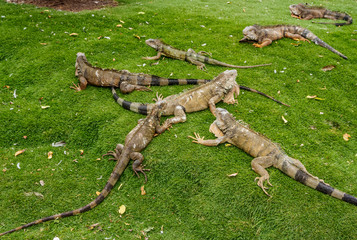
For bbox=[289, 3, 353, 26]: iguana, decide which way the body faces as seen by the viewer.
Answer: to the viewer's left

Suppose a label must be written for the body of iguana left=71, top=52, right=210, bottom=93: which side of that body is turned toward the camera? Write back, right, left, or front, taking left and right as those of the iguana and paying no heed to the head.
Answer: left

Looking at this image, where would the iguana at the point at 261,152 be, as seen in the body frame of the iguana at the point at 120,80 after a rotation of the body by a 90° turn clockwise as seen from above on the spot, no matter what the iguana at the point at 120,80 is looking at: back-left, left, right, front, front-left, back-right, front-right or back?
back-right

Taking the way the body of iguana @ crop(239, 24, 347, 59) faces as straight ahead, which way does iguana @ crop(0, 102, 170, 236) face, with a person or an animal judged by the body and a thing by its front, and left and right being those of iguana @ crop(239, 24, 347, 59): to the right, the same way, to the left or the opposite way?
to the right

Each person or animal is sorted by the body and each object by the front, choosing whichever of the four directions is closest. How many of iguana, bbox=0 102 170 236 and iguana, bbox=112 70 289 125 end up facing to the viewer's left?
0

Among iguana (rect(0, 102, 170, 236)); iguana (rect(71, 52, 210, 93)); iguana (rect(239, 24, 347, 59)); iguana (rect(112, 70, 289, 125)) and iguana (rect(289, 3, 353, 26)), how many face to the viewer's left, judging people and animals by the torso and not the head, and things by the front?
3

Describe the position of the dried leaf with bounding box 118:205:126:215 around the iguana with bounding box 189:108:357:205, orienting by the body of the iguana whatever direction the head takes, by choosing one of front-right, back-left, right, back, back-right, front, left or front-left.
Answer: left

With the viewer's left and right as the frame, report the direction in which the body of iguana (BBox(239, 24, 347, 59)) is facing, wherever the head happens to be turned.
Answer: facing to the left of the viewer

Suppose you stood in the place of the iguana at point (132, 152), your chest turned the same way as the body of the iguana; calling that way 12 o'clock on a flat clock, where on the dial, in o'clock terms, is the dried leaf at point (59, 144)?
The dried leaf is roughly at 9 o'clock from the iguana.

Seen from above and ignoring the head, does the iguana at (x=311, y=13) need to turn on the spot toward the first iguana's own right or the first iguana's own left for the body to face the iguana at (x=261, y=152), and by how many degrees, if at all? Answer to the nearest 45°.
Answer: approximately 90° to the first iguana's own left

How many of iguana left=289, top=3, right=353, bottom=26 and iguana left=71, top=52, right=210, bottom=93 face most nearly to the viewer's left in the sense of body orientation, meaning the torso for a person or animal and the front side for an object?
2

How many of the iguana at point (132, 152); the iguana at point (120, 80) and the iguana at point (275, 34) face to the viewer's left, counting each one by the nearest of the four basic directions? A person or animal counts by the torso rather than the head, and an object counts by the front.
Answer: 2

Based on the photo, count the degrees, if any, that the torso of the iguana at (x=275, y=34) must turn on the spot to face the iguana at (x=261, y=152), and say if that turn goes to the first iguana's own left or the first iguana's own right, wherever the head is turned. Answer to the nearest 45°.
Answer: approximately 90° to the first iguana's own left

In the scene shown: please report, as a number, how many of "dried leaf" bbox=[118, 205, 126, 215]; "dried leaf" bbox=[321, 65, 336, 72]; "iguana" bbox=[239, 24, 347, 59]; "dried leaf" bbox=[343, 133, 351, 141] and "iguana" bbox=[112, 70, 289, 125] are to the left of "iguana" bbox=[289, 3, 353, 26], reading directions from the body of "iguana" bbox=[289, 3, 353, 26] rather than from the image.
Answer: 5

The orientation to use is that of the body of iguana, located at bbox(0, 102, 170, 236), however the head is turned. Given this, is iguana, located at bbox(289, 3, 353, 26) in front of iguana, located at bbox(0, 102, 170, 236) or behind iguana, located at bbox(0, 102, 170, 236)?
in front

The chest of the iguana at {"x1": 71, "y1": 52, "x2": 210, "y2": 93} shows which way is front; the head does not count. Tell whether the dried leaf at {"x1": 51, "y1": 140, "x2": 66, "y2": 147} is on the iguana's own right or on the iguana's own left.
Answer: on the iguana's own left

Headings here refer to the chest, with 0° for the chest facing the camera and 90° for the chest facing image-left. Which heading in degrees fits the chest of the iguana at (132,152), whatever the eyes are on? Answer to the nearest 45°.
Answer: approximately 225°
